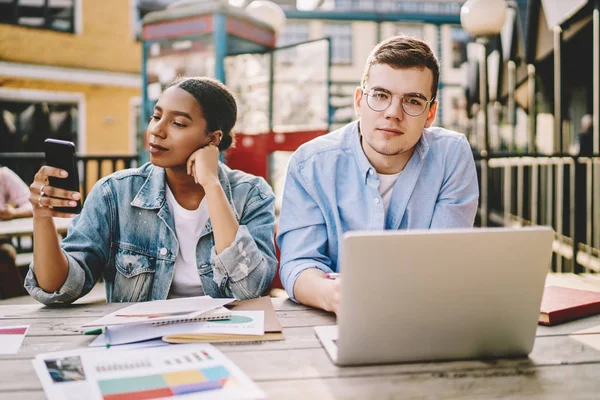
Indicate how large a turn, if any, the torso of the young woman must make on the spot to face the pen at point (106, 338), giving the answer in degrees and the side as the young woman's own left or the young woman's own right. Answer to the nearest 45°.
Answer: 0° — they already face it

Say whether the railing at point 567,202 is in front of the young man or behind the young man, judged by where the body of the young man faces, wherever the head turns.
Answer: behind

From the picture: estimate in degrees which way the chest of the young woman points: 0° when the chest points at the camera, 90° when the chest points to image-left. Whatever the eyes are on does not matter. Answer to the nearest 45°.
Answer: approximately 0°

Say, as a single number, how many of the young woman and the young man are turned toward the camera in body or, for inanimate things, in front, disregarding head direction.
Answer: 2

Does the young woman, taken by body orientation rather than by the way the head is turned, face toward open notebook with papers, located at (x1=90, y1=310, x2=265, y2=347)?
yes

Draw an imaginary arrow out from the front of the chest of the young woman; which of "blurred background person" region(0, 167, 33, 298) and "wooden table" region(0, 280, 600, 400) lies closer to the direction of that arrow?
the wooden table

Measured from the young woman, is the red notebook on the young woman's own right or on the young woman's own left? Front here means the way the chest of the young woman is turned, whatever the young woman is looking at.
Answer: on the young woman's own left

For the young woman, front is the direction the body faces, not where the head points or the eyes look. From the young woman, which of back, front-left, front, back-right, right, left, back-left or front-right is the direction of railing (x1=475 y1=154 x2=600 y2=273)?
back-left

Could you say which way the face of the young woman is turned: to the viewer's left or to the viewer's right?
to the viewer's left
